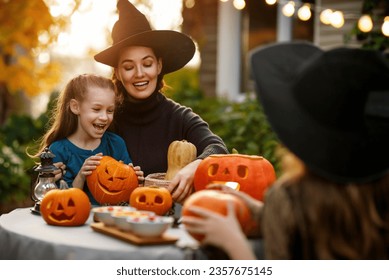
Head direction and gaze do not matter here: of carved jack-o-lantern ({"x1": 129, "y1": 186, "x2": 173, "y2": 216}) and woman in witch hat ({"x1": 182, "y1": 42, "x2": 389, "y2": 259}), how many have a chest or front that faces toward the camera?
1

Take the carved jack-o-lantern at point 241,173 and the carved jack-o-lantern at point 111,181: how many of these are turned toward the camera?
2

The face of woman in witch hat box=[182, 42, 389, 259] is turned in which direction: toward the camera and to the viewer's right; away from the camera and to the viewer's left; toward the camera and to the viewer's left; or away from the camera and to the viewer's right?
away from the camera and to the viewer's left

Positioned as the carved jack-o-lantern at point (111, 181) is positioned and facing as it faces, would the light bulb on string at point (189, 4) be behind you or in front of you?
behind

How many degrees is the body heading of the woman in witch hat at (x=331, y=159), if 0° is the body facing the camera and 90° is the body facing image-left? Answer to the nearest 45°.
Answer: approximately 135°

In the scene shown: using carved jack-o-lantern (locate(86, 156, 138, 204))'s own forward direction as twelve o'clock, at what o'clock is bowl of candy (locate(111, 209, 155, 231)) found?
The bowl of candy is roughly at 12 o'clock from the carved jack-o-lantern.

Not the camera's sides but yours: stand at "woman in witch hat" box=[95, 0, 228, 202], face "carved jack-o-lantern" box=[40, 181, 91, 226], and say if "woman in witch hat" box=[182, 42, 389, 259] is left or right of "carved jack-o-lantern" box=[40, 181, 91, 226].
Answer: left

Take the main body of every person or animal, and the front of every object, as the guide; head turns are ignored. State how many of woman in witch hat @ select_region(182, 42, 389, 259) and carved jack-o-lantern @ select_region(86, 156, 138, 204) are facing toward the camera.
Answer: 1

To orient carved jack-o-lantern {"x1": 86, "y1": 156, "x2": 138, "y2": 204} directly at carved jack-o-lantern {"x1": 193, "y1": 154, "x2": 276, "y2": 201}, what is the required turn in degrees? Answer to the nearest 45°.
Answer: approximately 45° to its left

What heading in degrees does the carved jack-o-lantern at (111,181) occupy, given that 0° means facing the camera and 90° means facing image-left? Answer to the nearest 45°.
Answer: approximately 0°
